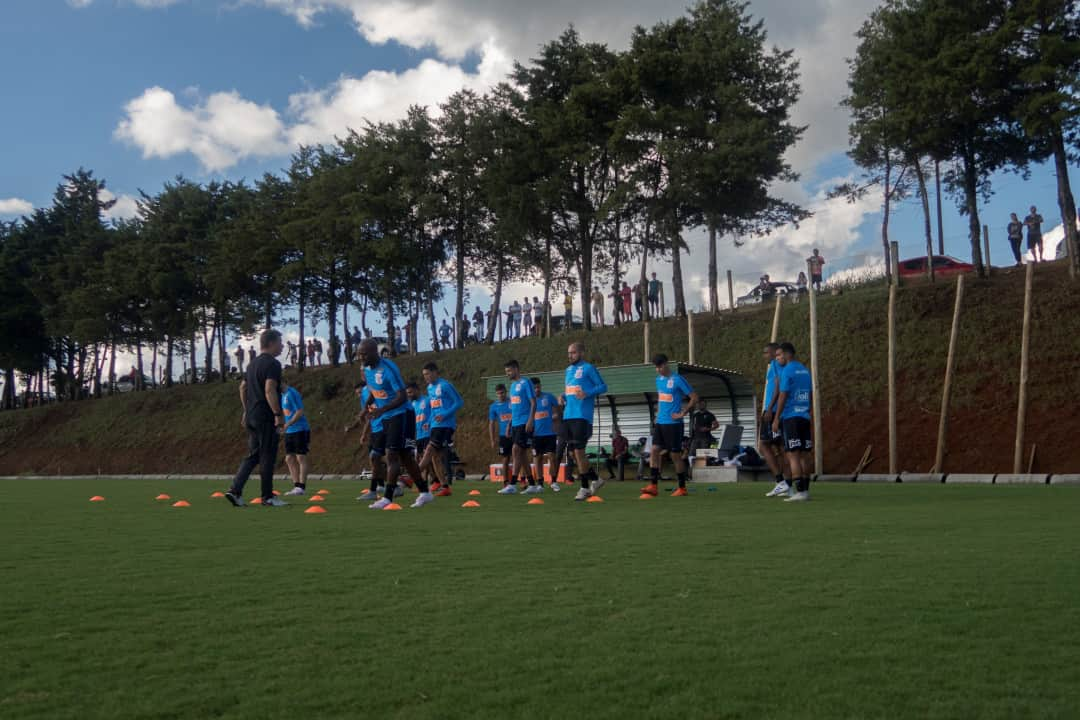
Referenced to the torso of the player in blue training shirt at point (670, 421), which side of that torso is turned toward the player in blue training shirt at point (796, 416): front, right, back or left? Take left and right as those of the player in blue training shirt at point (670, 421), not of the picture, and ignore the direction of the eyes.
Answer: left

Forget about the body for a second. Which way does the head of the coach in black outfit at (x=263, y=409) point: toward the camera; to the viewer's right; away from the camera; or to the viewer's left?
to the viewer's right

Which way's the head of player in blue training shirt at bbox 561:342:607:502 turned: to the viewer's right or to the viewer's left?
to the viewer's left

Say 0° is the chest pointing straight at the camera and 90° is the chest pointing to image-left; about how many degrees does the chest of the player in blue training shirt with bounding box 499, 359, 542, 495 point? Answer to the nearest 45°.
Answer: approximately 45°

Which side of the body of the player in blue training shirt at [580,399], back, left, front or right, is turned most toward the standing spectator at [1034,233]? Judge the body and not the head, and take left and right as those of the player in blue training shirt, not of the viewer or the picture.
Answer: back
